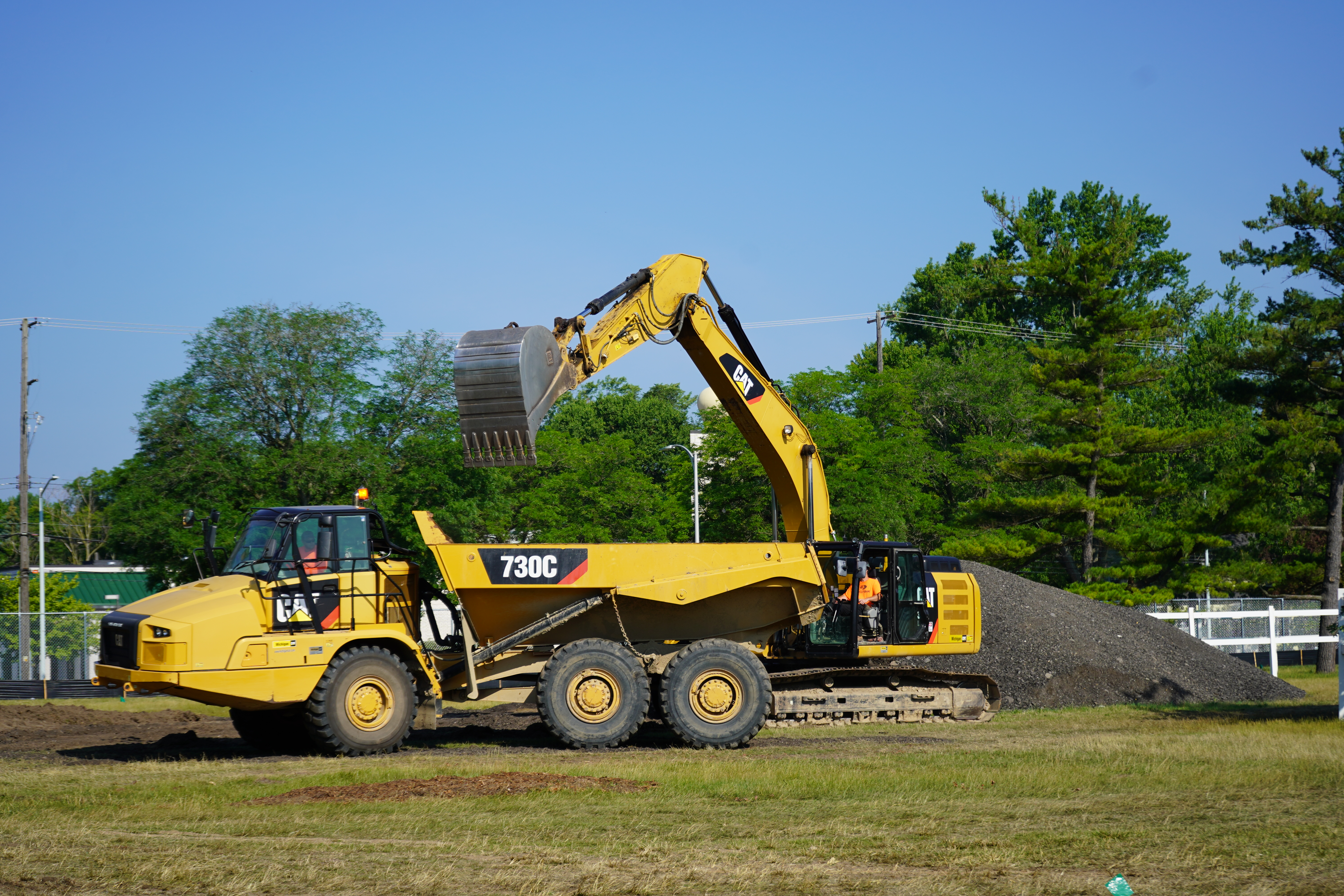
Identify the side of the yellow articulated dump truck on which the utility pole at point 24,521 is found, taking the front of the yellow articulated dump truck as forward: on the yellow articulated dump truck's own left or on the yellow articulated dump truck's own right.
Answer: on the yellow articulated dump truck's own right

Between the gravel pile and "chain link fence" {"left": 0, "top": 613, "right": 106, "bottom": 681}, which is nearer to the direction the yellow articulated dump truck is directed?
the chain link fence

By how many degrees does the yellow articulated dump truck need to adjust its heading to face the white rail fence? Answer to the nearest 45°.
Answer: approximately 135° to its right

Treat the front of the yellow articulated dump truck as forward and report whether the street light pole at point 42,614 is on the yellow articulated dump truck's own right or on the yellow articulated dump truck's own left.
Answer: on the yellow articulated dump truck's own right

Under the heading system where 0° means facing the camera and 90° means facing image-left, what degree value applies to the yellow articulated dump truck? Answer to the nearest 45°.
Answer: approximately 90°

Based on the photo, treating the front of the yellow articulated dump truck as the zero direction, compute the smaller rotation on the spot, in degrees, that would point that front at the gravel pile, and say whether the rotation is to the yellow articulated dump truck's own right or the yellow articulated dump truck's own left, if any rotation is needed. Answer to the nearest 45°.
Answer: approximately 135° to the yellow articulated dump truck's own right

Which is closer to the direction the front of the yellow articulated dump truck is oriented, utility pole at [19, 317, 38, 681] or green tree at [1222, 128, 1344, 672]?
the utility pole

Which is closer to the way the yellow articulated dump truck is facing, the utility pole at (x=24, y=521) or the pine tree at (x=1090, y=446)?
the utility pole

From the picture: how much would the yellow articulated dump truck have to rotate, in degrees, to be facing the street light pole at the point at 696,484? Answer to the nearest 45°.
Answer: approximately 90° to its right
